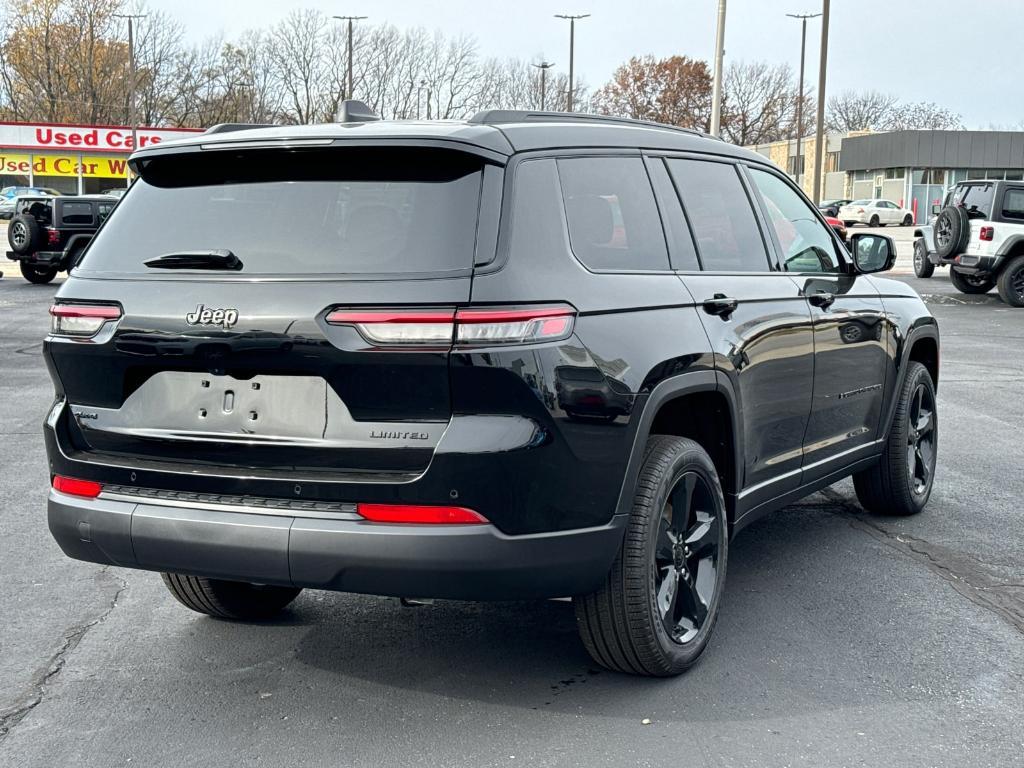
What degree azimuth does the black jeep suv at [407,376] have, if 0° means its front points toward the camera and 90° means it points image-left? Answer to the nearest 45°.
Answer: approximately 225°

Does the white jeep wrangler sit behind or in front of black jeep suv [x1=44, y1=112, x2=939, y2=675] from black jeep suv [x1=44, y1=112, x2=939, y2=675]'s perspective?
in front

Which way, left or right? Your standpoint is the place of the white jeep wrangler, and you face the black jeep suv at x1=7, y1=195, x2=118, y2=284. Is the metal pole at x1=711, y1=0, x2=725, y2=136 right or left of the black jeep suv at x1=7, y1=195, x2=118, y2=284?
right

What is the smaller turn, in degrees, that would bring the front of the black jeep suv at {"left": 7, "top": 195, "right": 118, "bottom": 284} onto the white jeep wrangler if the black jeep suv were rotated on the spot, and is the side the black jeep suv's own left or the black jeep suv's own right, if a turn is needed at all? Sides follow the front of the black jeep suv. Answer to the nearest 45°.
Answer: approximately 90° to the black jeep suv's own right

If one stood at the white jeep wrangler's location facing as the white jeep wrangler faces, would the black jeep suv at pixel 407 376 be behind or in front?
behind

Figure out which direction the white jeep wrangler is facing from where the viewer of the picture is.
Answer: facing away from the viewer and to the right of the viewer

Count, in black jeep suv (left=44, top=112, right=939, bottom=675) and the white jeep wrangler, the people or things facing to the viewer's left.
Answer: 0

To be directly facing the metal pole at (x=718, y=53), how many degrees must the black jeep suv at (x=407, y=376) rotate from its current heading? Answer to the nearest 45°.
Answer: approximately 45° to its left

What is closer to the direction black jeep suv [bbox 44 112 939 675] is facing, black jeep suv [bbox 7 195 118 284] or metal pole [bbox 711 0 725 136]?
the metal pole

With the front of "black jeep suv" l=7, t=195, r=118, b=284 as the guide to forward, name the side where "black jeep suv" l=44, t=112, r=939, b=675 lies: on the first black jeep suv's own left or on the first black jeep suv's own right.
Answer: on the first black jeep suv's own right

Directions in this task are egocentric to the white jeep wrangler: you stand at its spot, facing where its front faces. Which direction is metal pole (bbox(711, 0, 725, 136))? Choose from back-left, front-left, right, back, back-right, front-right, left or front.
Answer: left

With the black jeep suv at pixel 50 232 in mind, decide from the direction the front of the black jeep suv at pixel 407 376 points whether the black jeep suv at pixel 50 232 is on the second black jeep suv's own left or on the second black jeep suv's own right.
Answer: on the second black jeep suv's own left

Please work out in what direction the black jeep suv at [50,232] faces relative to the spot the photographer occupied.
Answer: facing away from the viewer and to the right of the viewer
